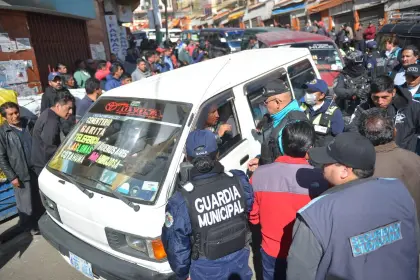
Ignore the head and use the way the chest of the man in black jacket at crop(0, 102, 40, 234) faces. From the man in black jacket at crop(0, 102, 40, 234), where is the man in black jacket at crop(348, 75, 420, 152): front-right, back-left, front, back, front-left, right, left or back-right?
front

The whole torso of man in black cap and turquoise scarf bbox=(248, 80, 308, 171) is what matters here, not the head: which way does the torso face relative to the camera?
to the viewer's left

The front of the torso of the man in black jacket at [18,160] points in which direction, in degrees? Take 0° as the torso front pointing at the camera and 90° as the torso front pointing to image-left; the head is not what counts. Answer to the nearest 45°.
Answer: approximately 315°

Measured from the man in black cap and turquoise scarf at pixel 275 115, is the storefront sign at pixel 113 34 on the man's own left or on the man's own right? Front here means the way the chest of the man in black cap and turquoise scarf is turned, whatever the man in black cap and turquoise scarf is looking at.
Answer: on the man's own right

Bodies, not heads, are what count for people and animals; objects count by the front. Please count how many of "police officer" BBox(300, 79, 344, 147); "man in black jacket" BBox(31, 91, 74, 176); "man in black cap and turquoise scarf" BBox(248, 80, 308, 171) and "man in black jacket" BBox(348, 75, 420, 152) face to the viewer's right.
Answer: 1

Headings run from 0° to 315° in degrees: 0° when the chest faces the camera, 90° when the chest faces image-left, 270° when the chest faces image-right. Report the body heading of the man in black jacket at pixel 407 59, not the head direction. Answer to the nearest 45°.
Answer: approximately 45°

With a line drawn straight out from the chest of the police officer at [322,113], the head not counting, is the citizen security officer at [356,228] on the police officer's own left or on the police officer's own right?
on the police officer's own left

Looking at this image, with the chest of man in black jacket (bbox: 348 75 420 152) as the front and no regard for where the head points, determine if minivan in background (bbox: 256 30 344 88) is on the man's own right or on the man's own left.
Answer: on the man's own right

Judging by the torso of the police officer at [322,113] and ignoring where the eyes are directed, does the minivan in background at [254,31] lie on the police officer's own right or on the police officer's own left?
on the police officer's own right

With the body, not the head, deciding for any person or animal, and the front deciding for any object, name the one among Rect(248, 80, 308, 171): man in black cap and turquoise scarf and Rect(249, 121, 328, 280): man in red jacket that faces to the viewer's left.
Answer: the man in black cap and turquoise scarf

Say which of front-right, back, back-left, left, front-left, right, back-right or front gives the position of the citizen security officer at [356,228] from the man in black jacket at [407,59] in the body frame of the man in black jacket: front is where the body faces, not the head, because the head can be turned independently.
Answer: front-left

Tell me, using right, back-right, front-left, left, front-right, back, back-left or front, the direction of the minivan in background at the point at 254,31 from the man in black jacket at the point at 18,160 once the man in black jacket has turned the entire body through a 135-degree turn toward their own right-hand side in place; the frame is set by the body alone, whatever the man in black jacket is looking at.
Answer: back-right

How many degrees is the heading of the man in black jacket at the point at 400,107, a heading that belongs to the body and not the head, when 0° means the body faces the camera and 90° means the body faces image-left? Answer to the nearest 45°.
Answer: approximately 45°

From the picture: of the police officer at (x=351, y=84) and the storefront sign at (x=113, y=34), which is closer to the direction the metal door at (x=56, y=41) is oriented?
the police officer

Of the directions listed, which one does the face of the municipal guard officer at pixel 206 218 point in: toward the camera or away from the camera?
away from the camera
